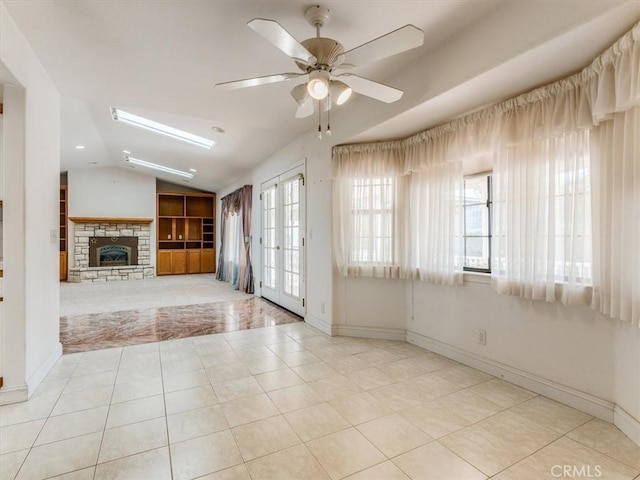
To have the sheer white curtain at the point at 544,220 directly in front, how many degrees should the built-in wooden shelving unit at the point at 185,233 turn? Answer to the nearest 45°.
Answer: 0° — it already faces it

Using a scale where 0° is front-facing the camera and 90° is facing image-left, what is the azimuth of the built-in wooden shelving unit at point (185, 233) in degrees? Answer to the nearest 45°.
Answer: approximately 0°

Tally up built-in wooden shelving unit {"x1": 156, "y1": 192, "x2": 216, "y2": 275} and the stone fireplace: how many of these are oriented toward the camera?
2

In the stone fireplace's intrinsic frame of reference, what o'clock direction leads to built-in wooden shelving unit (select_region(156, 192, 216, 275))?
The built-in wooden shelving unit is roughly at 9 o'clock from the stone fireplace.

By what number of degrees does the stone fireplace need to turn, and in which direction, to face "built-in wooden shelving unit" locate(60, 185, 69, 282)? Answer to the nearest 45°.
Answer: approximately 90° to its right

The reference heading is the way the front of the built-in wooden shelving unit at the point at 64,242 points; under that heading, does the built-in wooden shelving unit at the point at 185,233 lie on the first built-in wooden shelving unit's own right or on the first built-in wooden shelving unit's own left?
on the first built-in wooden shelving unit's own left
